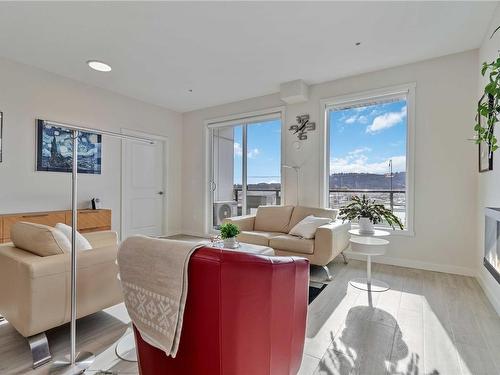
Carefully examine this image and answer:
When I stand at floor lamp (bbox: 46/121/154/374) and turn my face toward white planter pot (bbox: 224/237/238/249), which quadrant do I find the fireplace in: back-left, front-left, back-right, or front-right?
front-right

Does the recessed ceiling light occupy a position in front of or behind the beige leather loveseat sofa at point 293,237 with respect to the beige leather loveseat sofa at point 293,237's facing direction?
in front

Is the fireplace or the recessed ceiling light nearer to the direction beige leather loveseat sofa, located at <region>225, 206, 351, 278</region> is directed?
the recessed ceiling light

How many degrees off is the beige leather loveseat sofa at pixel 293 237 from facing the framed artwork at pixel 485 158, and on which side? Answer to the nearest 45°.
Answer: approximately 135° to its left

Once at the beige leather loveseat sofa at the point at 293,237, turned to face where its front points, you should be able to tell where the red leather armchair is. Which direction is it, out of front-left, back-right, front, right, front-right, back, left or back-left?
front-left

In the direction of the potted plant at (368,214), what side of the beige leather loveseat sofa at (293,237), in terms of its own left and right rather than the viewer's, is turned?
left

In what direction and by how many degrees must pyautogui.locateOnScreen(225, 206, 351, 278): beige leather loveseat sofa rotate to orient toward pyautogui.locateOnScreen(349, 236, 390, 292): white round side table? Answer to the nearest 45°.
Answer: approximately 90° to its left

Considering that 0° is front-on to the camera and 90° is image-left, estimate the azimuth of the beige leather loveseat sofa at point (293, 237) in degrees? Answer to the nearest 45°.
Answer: approximately 45°

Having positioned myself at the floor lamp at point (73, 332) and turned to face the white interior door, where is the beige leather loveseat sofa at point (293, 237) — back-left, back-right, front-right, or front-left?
front-right

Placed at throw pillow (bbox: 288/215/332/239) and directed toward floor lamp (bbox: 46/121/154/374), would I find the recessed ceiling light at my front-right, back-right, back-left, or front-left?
front-right

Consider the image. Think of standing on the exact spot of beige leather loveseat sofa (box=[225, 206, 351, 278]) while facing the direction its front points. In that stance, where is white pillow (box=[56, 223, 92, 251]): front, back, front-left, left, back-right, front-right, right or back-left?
front

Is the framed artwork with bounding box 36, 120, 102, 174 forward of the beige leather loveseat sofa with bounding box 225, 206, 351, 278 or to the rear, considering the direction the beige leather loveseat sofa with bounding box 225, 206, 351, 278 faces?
forward

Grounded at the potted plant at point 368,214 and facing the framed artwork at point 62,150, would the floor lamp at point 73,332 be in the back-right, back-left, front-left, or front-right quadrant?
front-left
